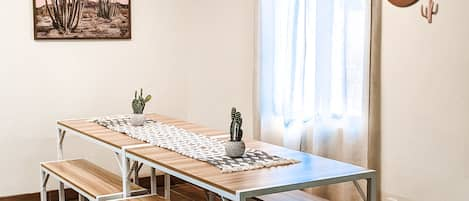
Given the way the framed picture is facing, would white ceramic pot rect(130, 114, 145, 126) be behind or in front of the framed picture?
in front

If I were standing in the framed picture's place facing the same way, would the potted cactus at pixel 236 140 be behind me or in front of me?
in front

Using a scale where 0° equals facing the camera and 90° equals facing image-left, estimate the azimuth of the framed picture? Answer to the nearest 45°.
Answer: approximately 0°

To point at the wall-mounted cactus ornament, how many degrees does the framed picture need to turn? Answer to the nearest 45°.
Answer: approximately 45° to its left

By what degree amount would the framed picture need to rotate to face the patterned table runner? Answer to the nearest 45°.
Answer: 0° — it already faces it

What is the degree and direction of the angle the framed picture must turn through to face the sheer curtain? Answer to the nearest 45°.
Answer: approximately 45° to its left
